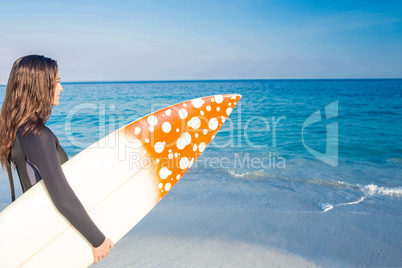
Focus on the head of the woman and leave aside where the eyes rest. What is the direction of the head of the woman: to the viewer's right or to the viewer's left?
to the viewer's right

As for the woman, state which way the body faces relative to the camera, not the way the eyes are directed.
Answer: to the viewer's right
